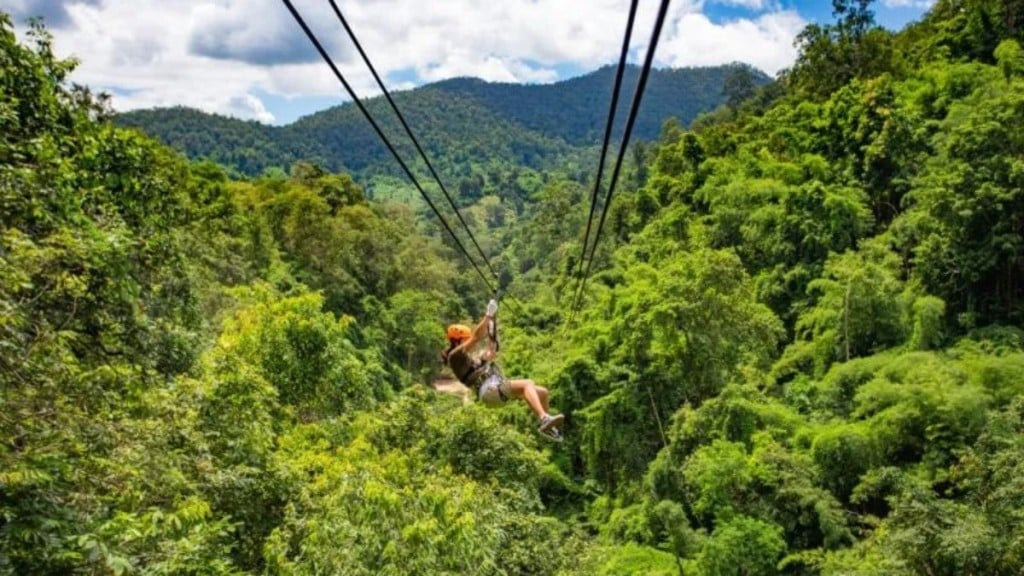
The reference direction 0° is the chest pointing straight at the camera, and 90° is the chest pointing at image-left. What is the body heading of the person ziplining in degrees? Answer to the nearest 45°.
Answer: approximately 270°
